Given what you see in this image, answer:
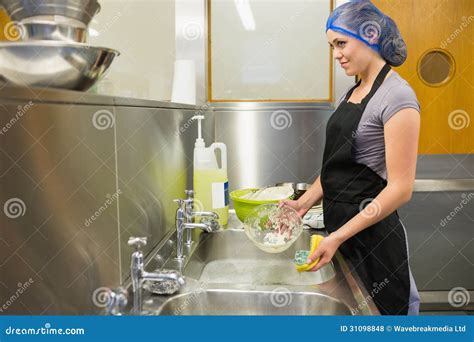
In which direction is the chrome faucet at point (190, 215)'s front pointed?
to the viewer's right

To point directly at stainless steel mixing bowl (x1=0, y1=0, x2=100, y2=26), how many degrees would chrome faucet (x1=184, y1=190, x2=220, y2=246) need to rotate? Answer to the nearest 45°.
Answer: approximately 90° to its right

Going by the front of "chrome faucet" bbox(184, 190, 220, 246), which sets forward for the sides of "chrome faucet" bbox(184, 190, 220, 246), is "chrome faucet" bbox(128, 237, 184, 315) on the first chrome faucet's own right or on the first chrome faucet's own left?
on the first chrome faucet's own right

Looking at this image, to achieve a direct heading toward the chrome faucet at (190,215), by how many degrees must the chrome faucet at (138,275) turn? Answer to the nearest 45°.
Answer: approximately 90° to its left

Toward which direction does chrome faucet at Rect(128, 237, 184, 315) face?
to the viewer's right

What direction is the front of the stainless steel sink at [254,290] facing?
to the viewer's right
